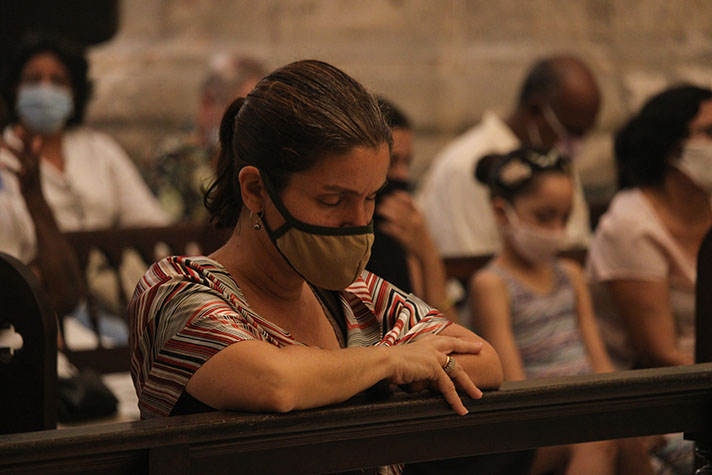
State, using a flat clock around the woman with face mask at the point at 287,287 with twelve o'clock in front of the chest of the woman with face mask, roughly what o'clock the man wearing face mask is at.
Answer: The man wearing face mask is roughly at 8 o'clock from the woman with face mask.

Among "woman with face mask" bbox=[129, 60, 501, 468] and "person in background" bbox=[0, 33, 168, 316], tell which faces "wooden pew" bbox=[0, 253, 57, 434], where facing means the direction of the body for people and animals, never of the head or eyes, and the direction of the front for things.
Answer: the person in background

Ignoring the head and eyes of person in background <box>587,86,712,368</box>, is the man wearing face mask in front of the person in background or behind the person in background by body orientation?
behind

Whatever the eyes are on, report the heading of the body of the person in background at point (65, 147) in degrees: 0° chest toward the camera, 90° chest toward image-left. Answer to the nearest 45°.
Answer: approximately 0°

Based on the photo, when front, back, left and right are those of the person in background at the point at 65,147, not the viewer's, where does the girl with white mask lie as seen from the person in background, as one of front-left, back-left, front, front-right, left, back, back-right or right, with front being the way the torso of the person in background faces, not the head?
front-left

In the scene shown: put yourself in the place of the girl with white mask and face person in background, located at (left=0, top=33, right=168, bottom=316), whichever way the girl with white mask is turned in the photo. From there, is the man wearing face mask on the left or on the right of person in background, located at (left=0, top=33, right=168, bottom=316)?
right

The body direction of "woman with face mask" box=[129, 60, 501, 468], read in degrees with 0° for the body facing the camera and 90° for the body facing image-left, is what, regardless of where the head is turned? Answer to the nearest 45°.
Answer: approximately 315°

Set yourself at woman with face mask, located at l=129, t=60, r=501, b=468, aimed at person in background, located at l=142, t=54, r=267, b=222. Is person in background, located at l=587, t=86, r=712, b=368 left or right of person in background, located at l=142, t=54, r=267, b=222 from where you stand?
right

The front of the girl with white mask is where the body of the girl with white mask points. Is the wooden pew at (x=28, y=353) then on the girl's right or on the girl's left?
on the girl's right
